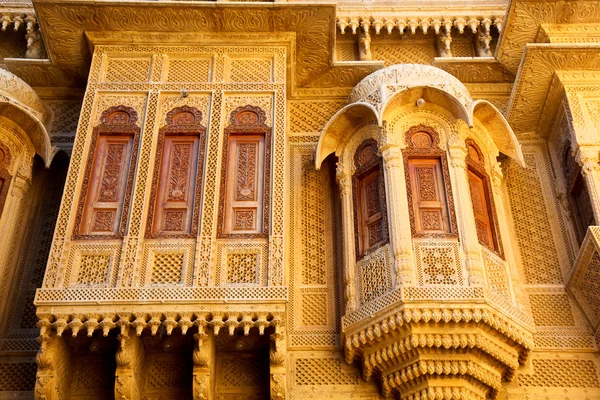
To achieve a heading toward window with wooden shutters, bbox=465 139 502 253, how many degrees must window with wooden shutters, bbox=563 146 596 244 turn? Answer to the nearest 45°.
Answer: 0° — it already faces it

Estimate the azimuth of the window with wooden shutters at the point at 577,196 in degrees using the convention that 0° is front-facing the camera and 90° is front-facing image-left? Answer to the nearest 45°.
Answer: approximately 45°

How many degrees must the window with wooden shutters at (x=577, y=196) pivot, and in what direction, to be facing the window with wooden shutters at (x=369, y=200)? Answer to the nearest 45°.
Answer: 0° — it already faces it

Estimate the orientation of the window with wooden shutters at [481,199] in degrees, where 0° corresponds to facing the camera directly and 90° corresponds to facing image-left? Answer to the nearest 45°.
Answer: approximately 315°

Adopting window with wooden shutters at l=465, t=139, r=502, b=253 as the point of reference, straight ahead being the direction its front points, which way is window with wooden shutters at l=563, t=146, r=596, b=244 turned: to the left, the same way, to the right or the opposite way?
to the right

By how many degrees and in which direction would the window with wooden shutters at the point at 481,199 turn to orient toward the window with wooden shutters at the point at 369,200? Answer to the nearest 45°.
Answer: approximately 135° to its right
